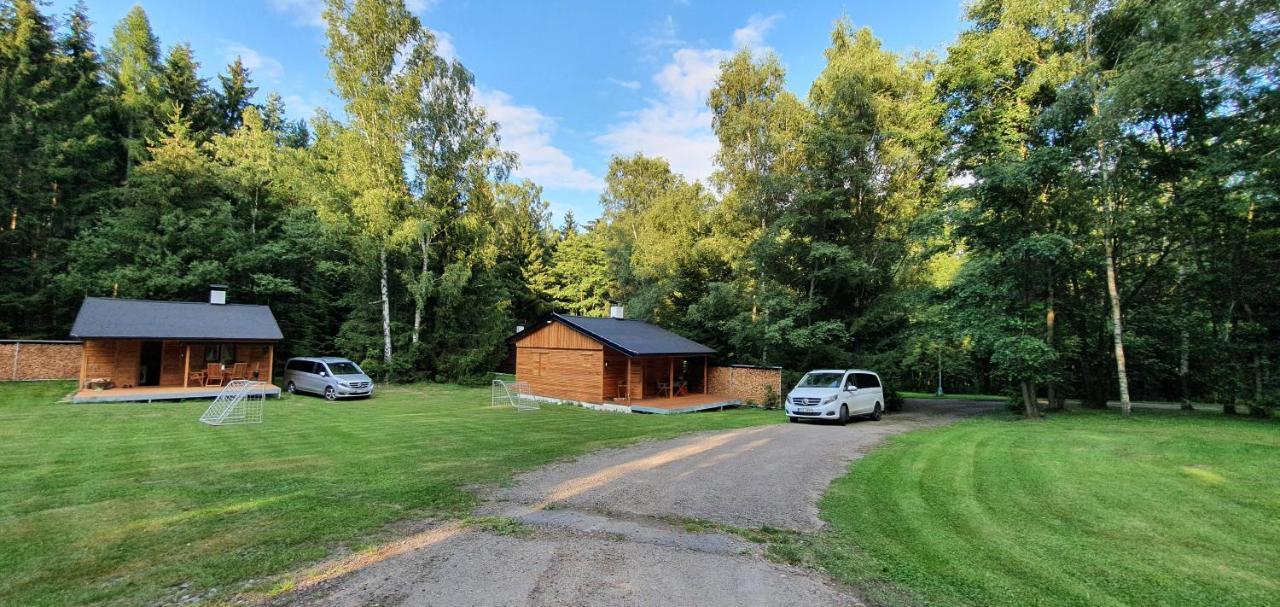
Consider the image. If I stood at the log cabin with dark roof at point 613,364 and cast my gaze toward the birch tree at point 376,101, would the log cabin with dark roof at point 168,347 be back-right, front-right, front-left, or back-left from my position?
front-left

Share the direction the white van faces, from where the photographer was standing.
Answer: facing the viewer and to the left of the viewer

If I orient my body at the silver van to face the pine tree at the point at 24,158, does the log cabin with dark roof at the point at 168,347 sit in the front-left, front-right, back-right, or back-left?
front-left

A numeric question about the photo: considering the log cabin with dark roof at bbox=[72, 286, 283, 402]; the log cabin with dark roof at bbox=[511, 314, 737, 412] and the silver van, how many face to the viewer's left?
0

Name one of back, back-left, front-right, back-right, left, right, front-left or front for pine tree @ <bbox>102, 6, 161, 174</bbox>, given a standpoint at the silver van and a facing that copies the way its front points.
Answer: back

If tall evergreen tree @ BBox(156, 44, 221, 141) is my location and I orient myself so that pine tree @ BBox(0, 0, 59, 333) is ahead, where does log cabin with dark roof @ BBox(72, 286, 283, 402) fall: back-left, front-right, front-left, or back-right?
front-left

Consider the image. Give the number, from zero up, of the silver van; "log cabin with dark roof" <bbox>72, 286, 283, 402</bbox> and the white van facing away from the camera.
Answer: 0

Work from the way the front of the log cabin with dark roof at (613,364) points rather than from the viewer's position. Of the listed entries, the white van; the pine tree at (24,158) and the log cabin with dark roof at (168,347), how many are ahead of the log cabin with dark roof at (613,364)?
1

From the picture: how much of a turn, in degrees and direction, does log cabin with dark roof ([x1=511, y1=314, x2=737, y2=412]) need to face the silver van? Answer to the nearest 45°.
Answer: approximately 135° to its right

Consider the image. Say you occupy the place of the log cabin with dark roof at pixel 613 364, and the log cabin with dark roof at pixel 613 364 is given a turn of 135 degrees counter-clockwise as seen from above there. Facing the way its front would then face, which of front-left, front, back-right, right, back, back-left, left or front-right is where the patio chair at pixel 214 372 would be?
left

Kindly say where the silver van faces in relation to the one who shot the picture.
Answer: facing the viewer and to the right of the viewer

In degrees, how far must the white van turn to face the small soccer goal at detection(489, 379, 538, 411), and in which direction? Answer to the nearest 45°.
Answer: approximately 45° to its right

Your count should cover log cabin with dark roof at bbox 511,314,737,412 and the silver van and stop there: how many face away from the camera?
0

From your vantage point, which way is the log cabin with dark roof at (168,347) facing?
toward the camera
